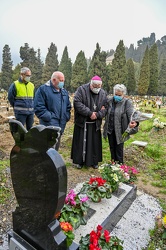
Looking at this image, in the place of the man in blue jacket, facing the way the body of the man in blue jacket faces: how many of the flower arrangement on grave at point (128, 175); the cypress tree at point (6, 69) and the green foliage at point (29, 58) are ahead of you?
1

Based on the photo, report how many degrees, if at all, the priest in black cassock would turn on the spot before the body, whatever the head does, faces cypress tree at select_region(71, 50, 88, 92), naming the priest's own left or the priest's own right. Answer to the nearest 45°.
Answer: approximately 180°

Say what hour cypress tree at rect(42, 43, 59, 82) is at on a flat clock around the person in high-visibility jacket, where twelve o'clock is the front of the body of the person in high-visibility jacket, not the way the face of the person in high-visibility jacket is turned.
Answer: The cypress tree is roughly at 8 o'clock from the person in high-visibility jacket.

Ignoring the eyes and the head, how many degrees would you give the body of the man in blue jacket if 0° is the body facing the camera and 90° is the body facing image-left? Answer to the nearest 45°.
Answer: approximately 315°

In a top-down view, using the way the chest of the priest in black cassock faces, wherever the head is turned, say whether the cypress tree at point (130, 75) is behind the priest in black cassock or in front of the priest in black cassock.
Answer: behind

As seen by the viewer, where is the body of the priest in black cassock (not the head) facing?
toward the camera

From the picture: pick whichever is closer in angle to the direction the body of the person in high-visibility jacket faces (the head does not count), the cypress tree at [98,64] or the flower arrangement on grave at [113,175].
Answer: the flower arrangement on grave

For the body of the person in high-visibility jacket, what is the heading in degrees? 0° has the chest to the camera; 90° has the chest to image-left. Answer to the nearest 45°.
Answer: approximately 315°

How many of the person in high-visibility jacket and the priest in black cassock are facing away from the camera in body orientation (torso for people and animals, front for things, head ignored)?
0

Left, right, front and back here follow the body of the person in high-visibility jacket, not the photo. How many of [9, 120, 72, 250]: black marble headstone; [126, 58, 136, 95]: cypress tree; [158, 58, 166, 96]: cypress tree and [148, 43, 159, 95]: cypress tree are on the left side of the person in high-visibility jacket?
3

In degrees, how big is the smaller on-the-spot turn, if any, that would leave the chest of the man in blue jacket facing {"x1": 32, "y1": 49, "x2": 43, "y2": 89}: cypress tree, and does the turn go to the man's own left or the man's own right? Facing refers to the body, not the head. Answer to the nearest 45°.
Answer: approximately 135° to the man's own left

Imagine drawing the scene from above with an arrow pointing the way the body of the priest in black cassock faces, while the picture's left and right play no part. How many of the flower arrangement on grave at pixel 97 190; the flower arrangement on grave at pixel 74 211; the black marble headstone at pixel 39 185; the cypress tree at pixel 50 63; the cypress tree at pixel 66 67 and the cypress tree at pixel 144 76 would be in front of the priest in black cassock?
3

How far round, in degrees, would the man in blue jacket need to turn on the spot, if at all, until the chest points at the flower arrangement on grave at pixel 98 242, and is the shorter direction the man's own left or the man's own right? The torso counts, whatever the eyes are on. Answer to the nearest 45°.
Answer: approximately 45° to the man's own right

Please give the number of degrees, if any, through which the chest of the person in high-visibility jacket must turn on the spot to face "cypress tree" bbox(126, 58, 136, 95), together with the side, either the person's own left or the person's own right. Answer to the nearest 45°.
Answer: approximately 90° to the person's own left

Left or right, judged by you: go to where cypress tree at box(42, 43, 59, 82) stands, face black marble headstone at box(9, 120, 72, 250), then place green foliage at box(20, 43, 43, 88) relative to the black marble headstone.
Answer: right
